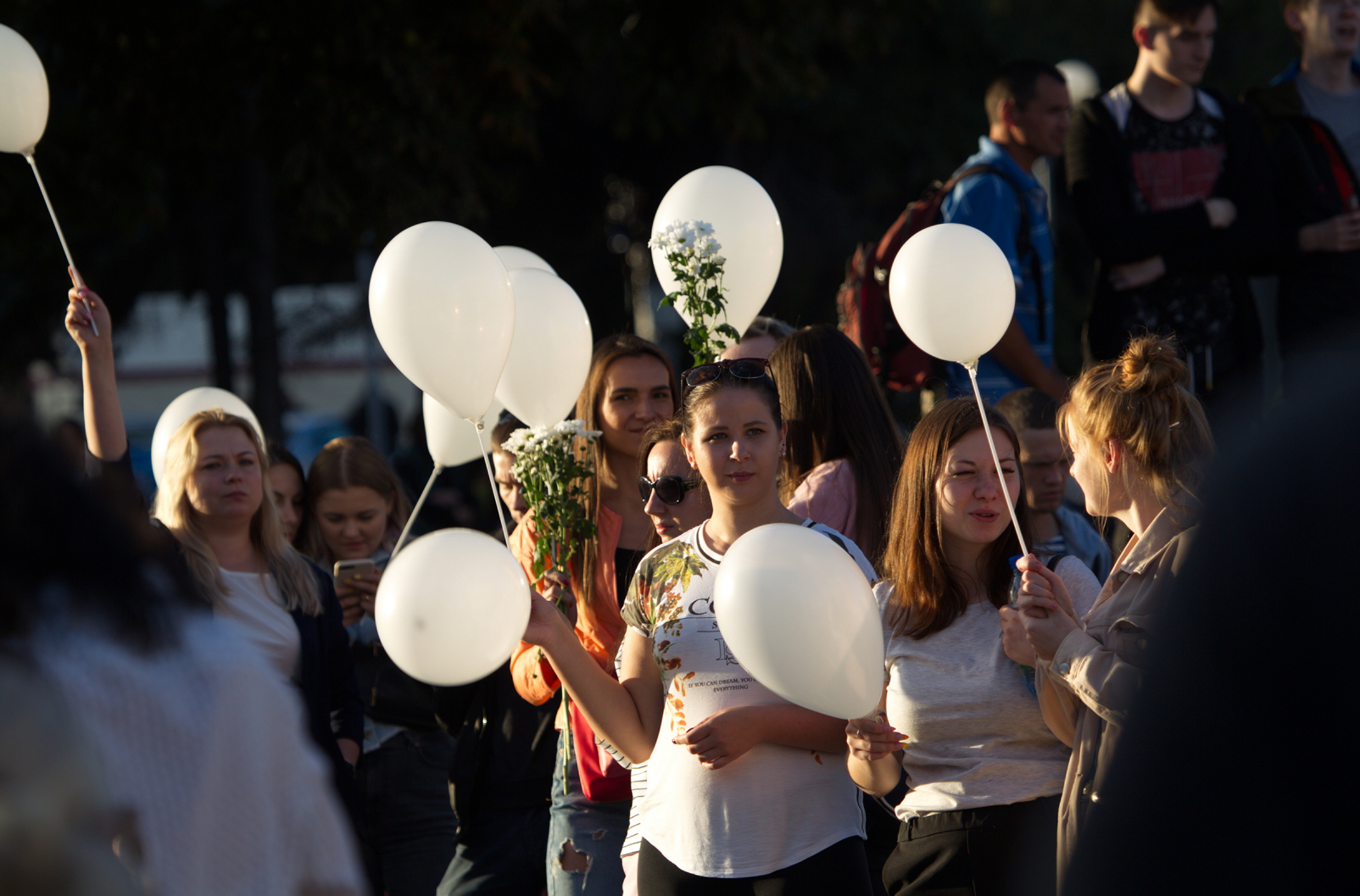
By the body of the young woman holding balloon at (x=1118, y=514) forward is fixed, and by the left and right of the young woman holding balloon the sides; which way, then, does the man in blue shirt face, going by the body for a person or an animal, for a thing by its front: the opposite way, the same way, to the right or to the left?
the opposite way

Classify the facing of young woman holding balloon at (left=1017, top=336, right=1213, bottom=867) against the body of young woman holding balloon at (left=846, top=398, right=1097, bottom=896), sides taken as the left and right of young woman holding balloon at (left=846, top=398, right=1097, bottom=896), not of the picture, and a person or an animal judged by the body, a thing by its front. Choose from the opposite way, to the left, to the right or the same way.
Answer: to the right

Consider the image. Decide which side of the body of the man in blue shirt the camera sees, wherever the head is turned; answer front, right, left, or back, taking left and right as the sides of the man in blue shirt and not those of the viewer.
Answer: right

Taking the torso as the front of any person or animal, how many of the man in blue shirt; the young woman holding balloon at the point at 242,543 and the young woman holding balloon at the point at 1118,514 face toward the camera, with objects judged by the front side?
1

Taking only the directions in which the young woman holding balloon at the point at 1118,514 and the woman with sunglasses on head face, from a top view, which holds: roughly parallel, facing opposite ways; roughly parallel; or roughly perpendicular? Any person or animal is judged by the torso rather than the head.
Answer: roughly perpendicular

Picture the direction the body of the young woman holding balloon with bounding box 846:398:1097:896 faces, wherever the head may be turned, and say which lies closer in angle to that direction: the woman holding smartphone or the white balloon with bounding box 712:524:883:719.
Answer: the white balloon

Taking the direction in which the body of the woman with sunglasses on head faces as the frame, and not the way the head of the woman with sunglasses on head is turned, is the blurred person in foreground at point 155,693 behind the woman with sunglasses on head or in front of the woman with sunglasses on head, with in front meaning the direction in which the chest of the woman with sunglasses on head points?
in front

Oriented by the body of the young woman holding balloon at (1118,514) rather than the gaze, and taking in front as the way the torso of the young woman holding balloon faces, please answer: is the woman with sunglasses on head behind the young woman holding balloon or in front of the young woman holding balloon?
in front

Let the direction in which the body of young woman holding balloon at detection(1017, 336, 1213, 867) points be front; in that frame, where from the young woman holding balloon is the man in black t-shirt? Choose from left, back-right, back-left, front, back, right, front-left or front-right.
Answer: right

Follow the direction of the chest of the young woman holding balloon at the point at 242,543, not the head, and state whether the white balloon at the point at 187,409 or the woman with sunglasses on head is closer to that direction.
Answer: the woman with sunglasses on head

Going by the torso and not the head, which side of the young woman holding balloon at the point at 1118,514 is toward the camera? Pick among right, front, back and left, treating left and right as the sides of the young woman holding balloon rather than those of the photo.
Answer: left

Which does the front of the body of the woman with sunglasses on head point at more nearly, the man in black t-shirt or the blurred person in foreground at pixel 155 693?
the blurred person in foreground
